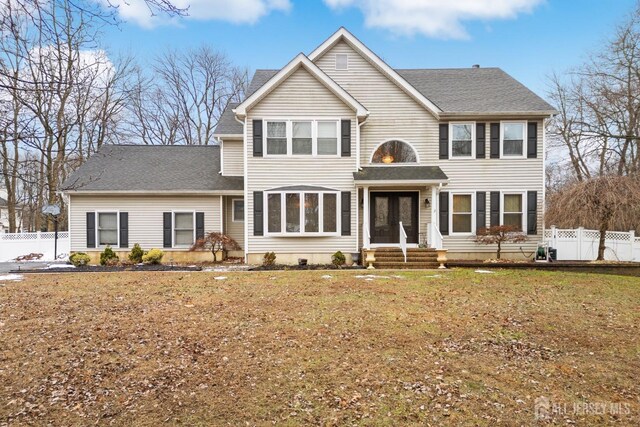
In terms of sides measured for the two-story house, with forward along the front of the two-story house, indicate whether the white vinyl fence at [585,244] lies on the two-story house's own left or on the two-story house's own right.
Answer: on the two-story house's own left

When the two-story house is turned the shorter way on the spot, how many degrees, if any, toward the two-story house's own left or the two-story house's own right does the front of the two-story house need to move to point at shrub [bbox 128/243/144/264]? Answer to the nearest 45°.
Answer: approximately 90° to the two-story house's own right

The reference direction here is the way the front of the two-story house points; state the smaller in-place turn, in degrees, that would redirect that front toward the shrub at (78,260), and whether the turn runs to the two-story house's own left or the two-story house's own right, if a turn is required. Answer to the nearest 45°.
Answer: approximately 90° to the two-story house's own right

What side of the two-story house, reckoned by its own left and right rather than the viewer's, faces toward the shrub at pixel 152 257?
right

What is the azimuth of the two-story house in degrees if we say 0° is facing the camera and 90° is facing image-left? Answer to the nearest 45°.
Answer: approximately 0°

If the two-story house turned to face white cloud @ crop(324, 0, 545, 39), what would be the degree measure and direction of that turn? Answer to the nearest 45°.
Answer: approximately 135° to its left

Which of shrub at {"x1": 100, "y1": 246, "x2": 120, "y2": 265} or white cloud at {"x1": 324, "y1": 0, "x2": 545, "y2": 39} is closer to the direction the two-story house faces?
the shrub

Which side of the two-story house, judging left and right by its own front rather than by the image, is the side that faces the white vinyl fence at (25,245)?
right
